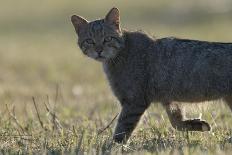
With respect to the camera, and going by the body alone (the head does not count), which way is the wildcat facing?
to the viewer's left
